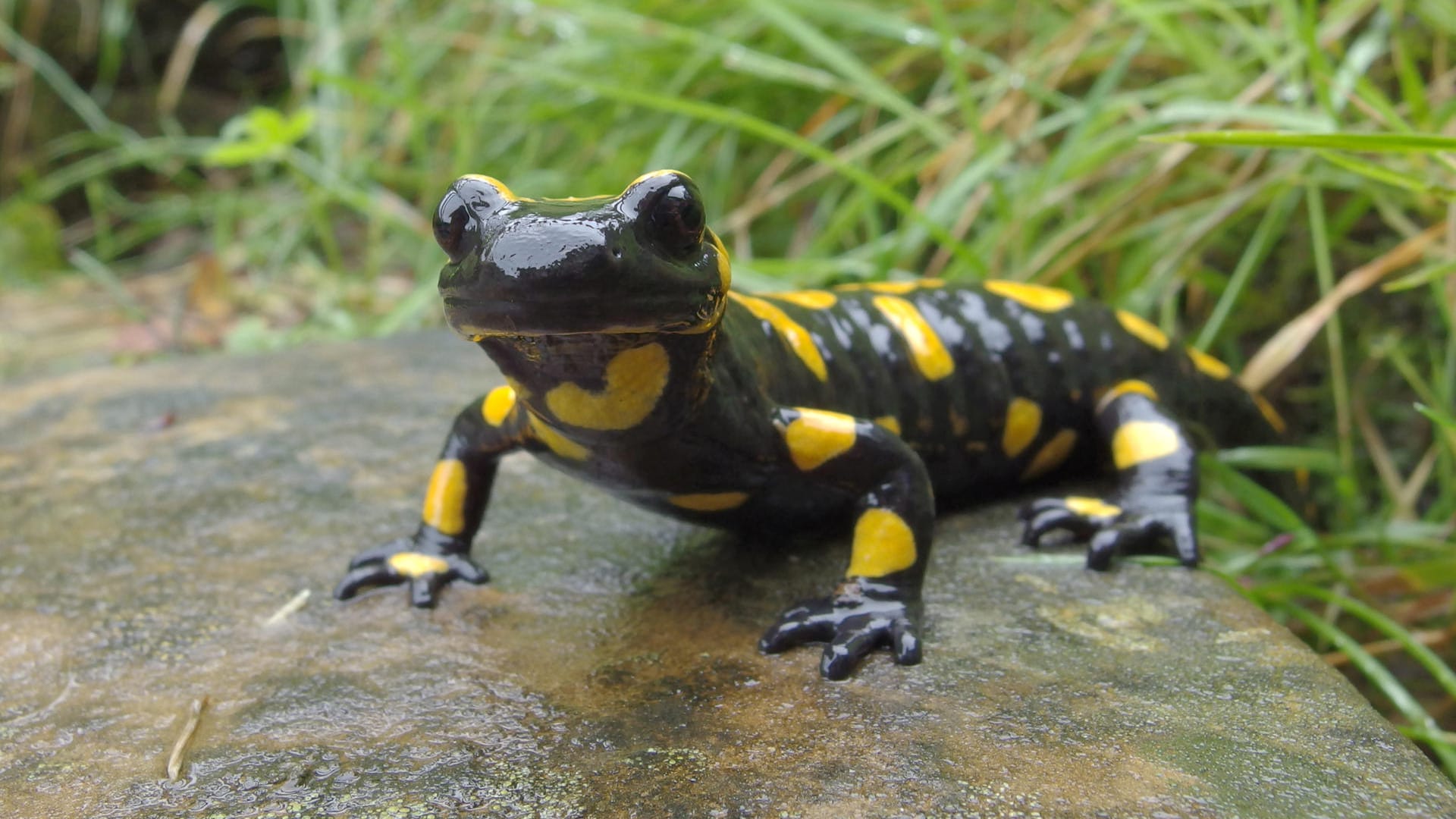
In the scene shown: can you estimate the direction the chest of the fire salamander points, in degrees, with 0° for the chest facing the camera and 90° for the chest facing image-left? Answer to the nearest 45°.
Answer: approximately 45°

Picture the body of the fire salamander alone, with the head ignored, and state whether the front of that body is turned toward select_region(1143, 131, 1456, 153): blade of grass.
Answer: no

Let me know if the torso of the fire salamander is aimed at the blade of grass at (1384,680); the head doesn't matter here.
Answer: no

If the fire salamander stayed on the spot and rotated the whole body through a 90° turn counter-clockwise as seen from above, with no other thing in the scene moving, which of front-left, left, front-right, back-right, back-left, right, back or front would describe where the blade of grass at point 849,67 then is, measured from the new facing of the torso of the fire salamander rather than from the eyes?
back-left
